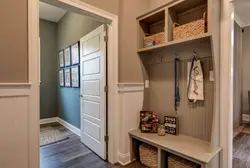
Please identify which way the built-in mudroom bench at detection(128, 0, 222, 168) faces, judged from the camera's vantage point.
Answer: facing the viewer and to the left of the viewer

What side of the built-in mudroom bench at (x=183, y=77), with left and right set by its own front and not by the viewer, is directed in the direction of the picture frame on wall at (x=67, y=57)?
right

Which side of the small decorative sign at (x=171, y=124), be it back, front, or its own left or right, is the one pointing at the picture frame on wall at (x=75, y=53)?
right

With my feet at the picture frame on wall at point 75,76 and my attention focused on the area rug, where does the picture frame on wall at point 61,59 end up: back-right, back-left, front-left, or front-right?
front-right

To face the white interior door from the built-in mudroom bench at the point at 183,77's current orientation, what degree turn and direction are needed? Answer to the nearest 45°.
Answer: approximately 45° to its right
